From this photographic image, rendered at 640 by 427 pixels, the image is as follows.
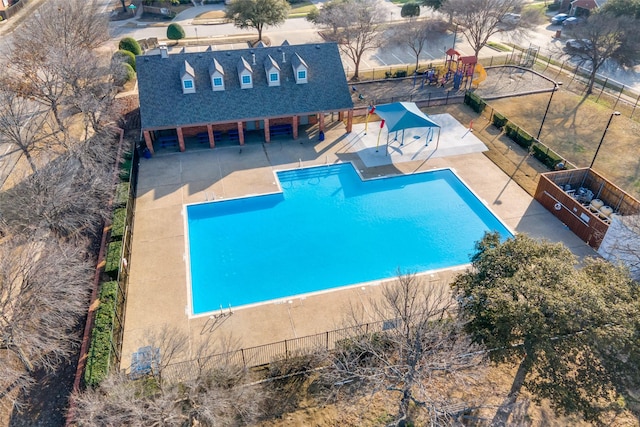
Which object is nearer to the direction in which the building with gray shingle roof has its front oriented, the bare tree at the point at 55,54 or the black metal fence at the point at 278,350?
the black metal fence

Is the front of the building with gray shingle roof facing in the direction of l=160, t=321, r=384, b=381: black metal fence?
yes

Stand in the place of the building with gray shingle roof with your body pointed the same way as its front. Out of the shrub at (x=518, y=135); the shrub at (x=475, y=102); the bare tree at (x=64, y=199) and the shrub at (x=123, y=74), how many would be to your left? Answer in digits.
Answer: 2

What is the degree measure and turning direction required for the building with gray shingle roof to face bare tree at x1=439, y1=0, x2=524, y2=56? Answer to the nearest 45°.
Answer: approximately 135° to its left

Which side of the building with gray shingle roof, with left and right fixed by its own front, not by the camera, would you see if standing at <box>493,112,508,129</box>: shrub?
left

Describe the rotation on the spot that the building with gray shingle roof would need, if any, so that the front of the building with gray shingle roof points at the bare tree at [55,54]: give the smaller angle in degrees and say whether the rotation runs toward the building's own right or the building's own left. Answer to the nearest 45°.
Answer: approximately 135° to the building's own right

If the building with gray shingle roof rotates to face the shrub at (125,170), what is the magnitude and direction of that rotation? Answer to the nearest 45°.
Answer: approximately 45° to its right

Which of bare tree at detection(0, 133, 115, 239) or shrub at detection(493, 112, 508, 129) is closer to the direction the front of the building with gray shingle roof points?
the bare tree

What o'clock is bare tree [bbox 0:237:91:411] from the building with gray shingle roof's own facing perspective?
The bare tree is roughly at 1 o'clock from the building with gray shingle roof.

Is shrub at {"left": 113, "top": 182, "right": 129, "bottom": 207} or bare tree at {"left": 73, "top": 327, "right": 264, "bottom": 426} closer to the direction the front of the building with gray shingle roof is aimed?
the bare tree

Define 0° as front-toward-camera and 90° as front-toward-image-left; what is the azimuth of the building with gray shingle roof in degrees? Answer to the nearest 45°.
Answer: approximately 0°

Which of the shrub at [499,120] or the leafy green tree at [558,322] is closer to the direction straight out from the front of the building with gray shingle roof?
the leafy green tree

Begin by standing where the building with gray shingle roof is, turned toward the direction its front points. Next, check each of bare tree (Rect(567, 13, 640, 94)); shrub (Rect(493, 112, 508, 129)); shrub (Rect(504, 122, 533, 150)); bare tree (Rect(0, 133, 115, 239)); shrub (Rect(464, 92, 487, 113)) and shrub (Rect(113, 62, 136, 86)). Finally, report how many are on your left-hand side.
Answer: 4

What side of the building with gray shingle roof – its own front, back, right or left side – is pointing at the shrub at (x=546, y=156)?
left
